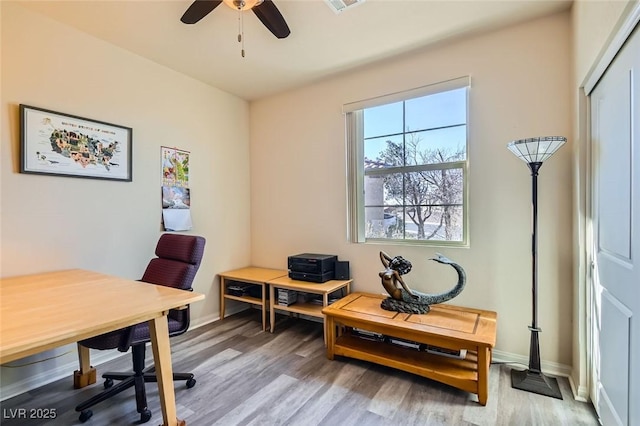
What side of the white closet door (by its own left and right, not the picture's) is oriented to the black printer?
front

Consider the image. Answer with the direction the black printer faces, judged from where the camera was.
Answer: facing the viewer and to the left of the viewer

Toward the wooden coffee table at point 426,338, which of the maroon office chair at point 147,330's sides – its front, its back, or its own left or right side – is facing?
left

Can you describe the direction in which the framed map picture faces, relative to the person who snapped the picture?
facing the viewer and to the right of the viewer

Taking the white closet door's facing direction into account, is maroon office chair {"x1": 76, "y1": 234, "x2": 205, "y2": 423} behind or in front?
in front

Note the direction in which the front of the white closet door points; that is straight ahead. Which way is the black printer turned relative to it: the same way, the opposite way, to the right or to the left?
to the left

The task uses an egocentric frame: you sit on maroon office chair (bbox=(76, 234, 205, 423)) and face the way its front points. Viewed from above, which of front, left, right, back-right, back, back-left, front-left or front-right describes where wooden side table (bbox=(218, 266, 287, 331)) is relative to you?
back

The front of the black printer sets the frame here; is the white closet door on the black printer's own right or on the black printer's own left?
on the black printer's own left

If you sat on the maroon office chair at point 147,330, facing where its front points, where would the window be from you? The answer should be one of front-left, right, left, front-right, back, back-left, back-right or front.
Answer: back-left

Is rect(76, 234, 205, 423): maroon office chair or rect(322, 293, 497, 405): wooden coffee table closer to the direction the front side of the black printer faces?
the maroon office chair

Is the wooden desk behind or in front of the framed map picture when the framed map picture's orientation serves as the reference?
in front

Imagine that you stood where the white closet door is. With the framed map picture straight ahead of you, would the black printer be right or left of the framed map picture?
right

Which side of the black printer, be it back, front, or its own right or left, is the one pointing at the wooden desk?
front

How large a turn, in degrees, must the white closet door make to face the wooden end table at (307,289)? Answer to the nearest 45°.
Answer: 0° — it already faces it

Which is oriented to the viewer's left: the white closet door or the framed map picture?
the white closet door

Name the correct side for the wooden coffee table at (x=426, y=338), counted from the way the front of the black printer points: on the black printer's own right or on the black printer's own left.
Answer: on the black printer's own left
